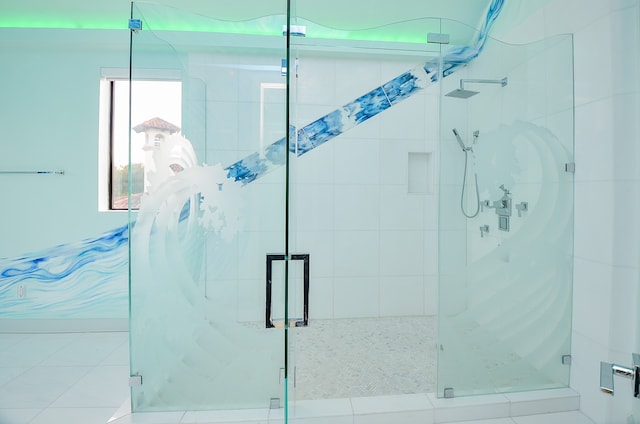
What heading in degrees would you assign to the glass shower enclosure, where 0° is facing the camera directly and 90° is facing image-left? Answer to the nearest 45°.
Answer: approximately 0°

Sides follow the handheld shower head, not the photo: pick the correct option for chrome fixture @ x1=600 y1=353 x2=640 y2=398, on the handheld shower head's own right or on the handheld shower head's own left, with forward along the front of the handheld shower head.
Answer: on the handheld shower head's own left

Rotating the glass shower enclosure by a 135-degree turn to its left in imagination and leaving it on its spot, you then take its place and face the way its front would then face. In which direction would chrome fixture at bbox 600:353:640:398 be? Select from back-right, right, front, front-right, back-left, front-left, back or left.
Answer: right
